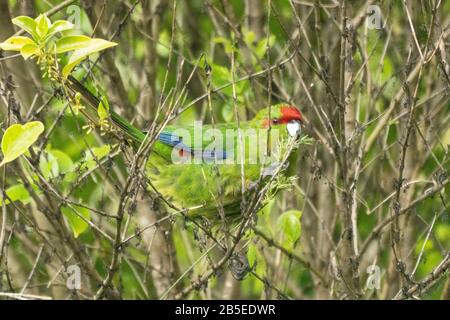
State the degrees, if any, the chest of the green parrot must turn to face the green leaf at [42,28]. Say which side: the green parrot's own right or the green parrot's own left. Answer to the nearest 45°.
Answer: approximately 135° to the green parrot's own right

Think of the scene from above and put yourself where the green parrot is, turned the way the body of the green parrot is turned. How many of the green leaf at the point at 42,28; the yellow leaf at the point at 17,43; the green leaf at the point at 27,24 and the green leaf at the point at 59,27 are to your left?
0

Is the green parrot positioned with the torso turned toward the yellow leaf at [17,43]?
no

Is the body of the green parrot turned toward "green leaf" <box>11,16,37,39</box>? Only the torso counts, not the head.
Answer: no

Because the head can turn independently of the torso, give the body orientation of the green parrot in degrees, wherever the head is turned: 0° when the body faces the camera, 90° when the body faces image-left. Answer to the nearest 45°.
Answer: approximately 270°

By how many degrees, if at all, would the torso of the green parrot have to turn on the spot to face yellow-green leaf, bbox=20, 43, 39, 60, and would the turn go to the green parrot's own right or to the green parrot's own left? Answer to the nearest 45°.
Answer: approximately 135° to the green parrot's own right

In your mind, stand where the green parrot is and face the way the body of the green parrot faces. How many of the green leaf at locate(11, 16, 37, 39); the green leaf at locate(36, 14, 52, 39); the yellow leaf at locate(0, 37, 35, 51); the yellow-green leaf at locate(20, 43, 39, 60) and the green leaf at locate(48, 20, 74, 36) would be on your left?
0
